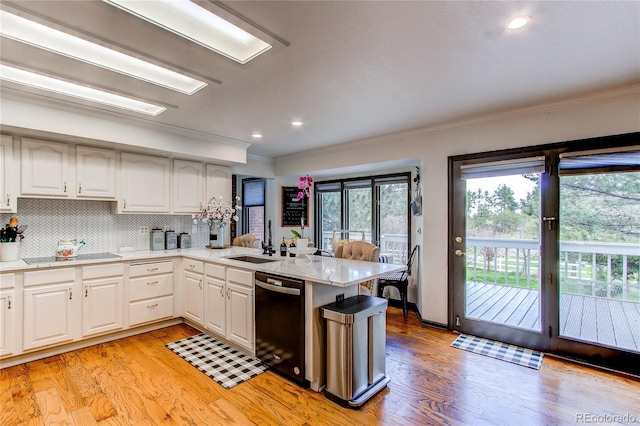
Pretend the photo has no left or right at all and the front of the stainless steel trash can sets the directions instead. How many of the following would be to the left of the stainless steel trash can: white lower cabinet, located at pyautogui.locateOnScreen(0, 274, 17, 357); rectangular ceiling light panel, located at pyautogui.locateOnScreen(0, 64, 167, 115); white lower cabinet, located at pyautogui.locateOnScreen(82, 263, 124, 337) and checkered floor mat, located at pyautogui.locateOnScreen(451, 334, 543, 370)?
1

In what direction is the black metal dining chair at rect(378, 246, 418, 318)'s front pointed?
to the viewer's left

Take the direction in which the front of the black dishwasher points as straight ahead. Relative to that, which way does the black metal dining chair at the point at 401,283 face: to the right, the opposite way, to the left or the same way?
to the right

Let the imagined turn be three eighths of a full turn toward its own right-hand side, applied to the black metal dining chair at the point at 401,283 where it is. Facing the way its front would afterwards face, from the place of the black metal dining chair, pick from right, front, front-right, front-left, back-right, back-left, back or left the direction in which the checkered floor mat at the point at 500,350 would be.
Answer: right

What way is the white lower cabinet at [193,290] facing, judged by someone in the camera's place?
facing the viewer and to the left of the viewer

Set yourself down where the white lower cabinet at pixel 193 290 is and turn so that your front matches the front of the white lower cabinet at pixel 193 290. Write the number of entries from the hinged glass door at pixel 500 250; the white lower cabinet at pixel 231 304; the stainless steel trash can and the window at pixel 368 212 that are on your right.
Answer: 0

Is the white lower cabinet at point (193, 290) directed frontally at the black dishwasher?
no

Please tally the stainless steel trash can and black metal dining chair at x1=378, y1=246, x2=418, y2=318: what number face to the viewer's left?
1

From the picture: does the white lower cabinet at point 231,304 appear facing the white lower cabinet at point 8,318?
no

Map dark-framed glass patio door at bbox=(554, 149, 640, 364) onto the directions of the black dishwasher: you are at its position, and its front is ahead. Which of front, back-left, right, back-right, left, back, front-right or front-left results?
back-left

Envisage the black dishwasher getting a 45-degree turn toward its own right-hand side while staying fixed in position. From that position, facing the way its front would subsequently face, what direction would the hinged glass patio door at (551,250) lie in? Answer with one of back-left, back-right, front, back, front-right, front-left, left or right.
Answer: back

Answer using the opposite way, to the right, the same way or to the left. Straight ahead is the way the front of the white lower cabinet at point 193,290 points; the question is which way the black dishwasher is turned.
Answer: the same way

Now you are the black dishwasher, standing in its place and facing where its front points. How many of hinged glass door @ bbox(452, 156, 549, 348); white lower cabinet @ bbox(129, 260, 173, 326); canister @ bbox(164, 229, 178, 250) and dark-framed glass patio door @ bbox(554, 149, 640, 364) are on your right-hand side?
2

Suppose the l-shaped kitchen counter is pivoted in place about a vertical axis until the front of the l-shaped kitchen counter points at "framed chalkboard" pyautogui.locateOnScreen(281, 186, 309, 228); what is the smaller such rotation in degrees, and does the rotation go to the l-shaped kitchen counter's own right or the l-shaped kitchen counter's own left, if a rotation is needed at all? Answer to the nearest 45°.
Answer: approximately 180°

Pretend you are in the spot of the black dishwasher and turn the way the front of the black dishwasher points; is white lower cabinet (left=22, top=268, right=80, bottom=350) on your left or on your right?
on your right
